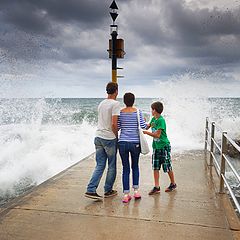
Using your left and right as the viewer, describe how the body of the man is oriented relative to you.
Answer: facing away from the viewer and to the right of the viewer

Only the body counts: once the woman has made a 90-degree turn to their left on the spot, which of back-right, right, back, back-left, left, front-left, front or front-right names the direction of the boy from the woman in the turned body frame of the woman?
back-right

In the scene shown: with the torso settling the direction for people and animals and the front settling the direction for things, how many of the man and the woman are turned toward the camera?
0

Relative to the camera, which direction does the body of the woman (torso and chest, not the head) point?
away from the camera

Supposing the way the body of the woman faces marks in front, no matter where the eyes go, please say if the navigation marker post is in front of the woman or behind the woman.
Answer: in front
